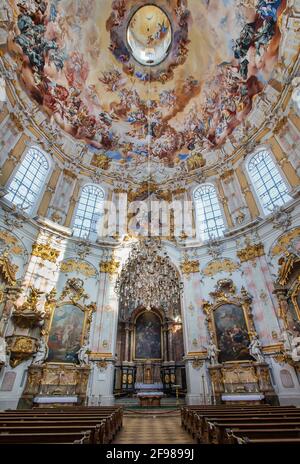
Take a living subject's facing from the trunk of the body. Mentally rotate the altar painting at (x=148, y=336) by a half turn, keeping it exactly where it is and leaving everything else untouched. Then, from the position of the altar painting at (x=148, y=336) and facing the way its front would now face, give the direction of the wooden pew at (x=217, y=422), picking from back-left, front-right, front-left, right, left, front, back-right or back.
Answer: back

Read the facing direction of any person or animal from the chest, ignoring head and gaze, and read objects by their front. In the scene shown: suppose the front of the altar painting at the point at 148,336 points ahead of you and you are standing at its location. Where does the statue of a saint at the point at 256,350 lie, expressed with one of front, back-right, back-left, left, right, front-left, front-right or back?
front-left

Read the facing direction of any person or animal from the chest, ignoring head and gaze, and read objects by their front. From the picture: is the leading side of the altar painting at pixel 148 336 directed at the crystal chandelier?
yes

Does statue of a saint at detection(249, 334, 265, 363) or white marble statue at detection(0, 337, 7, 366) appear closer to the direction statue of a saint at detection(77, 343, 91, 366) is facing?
the statue of a saint

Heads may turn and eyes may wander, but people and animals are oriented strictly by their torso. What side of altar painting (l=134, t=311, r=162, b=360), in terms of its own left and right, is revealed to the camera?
front

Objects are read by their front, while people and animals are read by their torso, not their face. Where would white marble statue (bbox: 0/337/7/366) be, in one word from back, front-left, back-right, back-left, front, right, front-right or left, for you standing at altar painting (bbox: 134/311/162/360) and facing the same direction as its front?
front-right

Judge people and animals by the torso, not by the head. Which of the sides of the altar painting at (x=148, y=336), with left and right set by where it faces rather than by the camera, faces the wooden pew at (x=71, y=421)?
front

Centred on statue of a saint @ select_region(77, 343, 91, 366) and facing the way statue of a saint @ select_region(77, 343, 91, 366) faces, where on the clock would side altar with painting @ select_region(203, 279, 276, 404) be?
The side altar with painting is roughly at 11 o'clock from the statue of a saint.

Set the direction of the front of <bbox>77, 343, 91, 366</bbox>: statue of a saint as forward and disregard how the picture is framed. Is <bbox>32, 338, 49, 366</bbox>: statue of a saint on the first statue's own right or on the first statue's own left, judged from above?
on the first statue's own right

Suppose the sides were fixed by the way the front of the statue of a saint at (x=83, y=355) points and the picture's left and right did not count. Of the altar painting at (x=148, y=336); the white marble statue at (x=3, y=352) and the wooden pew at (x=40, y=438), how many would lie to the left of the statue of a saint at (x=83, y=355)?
1

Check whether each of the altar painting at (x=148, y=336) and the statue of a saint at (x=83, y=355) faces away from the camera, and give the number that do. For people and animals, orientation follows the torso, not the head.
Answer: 0

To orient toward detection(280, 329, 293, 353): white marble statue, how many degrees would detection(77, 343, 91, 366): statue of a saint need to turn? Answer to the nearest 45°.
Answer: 0° — it already faces it

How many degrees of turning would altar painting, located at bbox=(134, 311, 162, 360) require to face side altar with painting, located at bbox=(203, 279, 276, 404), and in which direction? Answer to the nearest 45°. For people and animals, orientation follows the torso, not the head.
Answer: approximately 45° to its left

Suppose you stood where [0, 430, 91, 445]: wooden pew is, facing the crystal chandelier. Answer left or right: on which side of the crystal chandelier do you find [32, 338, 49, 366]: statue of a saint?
left

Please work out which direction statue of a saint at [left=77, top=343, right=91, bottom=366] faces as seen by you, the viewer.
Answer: facing the viewer and to the right of the viewer
